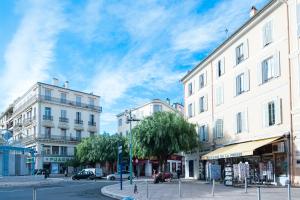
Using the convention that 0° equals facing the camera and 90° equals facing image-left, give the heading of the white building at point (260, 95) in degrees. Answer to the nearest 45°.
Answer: approximately 45°

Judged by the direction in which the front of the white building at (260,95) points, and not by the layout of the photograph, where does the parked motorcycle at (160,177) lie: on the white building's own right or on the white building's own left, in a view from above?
on the white building's own right

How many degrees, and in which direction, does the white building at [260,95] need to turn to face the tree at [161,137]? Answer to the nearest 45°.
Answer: approximately 90° to its right
